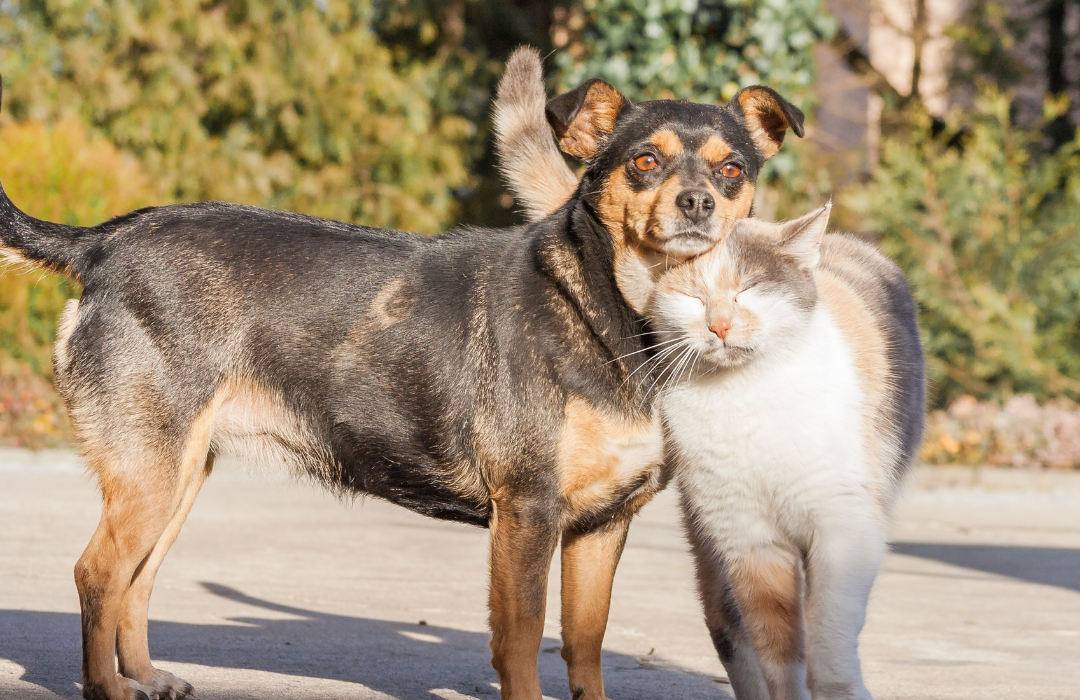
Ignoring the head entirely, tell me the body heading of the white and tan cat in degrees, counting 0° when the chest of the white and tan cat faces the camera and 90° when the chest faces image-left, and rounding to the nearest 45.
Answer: approximately 0°

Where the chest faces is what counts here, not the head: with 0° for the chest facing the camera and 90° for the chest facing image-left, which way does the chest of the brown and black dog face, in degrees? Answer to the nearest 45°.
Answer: approximately 270°

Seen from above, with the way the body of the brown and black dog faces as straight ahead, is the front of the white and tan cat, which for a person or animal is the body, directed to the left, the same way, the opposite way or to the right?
to the right

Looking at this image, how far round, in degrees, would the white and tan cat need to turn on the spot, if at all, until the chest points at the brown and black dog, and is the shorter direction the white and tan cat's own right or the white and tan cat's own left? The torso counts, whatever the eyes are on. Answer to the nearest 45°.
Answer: approximately 90° to the white and tan cat's own right

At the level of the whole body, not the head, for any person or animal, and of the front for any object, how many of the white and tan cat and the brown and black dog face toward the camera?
1
